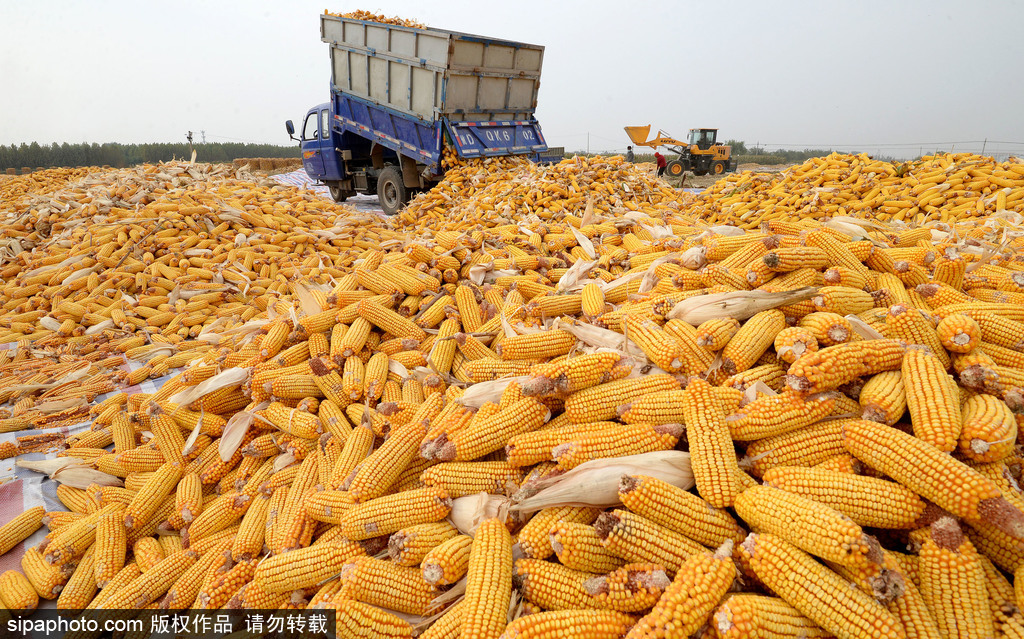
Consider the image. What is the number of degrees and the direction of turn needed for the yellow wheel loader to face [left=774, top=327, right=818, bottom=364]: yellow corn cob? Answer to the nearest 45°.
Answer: approximately 90° to its left

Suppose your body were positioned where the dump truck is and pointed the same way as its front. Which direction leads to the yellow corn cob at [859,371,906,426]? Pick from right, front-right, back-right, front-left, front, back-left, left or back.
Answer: back-left

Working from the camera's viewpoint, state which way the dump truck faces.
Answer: facing away from the viewer and to the left of the viewer

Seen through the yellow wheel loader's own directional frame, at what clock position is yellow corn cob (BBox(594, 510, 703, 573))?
The yellow corn cob is roughly at 9 o'clock from the yellow wheel loader.

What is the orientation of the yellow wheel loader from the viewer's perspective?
to the viewer's left

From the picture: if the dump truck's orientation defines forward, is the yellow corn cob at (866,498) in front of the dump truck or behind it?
behind

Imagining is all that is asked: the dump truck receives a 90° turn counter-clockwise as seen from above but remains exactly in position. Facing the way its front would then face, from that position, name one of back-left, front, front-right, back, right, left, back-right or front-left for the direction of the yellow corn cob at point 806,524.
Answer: front-left

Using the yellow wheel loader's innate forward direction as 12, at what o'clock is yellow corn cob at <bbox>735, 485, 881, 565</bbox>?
The yellow corn cob is roughly at 9 o'clock from the yellow wheel loader.

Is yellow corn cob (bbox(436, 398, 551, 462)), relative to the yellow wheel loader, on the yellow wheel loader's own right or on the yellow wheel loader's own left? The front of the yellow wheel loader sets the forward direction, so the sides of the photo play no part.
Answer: on the yellow wheel loader's own left

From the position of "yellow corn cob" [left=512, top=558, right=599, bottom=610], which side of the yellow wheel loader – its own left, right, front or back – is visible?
left

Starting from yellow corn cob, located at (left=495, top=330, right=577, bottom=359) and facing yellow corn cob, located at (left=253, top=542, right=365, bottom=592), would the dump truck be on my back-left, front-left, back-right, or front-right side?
back-right

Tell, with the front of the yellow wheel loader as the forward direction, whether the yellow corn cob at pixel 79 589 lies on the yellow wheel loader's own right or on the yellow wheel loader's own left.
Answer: on the yellow wheel loader's own left
